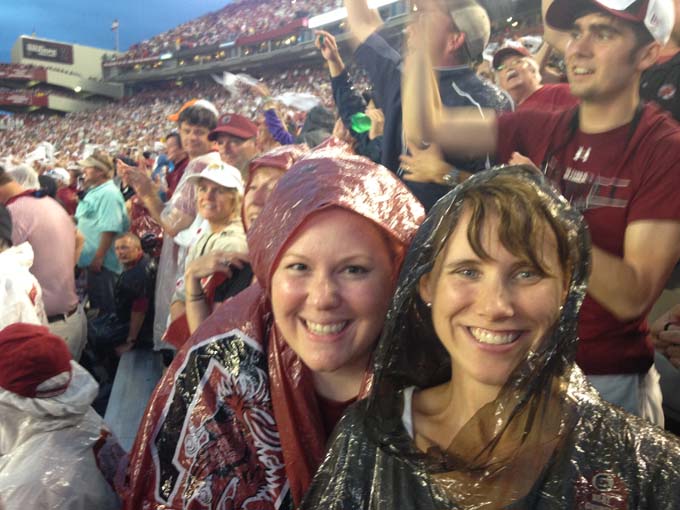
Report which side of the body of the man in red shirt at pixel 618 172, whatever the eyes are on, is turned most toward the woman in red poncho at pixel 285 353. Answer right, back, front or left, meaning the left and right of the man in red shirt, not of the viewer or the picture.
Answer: front

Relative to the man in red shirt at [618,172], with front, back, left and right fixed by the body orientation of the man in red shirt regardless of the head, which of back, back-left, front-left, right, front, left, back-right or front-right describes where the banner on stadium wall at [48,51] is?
right

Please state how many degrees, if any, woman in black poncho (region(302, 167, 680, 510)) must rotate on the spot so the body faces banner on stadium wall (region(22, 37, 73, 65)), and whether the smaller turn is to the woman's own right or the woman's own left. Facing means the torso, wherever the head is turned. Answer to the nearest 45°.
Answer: approximately 135° to the woman's own right

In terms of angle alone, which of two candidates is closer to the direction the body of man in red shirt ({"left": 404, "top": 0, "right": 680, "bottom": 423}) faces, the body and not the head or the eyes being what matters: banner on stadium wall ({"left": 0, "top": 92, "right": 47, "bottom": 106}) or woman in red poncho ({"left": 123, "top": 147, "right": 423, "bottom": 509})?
the woman in red poncho

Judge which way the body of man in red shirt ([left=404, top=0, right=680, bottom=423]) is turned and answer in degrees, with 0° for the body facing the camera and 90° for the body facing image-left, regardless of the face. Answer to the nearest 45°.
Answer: approximately 45°

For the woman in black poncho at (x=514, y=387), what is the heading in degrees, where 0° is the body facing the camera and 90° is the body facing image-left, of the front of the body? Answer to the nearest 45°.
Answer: approximately 0°

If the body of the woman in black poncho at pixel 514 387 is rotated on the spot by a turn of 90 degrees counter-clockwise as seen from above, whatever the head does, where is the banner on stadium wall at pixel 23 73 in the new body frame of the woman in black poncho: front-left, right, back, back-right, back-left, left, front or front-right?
back-left

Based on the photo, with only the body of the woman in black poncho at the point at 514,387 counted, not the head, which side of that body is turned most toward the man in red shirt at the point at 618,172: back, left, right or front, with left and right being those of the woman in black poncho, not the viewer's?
back

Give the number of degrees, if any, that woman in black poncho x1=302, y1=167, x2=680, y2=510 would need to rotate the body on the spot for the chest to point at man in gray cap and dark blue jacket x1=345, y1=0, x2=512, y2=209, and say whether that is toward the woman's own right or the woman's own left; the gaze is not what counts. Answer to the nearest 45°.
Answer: approximately 180°

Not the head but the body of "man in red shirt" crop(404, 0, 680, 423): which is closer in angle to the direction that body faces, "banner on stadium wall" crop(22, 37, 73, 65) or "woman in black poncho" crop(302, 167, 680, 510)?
the woman in black poncho

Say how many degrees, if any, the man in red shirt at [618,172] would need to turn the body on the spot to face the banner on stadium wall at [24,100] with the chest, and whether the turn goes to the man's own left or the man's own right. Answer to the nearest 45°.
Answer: approximately 90° to the man's own right

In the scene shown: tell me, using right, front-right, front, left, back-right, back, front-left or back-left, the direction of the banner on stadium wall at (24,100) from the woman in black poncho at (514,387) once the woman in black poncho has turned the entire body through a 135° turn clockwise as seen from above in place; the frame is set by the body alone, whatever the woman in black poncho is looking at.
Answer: front

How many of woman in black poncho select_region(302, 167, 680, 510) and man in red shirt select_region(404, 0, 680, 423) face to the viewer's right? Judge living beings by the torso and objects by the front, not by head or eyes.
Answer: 0
